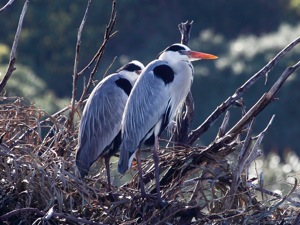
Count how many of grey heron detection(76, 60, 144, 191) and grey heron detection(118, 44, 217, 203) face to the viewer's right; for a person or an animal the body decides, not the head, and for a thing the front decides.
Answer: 2

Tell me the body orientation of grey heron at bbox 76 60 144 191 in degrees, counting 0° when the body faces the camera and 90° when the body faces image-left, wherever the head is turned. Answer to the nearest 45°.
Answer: approximately 270°

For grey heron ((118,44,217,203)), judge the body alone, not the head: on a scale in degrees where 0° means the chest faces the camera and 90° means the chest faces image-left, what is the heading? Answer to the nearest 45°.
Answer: approximately 270°

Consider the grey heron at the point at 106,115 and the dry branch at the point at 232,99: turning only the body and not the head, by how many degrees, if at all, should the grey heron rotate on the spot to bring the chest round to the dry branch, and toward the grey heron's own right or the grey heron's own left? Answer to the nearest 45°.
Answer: approximately 45° to the grey heron's own right

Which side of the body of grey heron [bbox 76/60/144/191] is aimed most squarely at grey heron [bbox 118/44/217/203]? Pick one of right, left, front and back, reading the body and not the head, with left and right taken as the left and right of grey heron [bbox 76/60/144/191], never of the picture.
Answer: front

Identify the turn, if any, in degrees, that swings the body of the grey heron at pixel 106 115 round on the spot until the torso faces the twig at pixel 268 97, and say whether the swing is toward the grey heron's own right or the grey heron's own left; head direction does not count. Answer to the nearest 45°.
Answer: approximately 45° to the grey heron's own right

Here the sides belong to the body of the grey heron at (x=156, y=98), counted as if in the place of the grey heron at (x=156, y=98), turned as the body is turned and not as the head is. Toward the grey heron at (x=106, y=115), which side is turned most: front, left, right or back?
back

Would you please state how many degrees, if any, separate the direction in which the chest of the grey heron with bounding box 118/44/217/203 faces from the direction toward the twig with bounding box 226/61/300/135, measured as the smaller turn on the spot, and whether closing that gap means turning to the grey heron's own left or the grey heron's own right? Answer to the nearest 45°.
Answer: approximately 45° to the grey heron's own right
